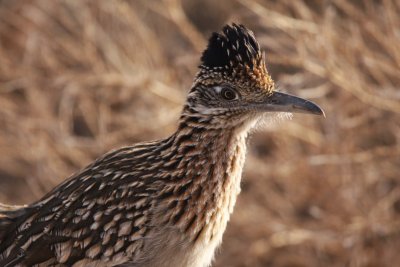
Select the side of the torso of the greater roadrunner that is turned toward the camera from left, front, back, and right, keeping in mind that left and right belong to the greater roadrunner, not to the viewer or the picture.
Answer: right
